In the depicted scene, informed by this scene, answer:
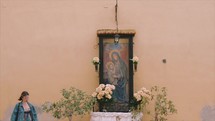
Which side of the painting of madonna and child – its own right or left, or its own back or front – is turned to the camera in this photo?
front

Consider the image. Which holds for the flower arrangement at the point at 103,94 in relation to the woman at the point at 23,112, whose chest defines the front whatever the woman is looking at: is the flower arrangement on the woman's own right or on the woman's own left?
on the woman's own left

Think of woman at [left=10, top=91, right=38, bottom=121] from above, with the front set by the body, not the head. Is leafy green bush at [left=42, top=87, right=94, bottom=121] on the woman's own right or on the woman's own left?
on the woman's own left

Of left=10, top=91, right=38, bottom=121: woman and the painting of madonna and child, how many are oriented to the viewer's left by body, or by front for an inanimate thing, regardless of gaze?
0

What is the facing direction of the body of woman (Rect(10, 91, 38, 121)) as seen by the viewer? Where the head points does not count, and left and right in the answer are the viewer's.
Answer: facing the viewer and to the right of the viewer
